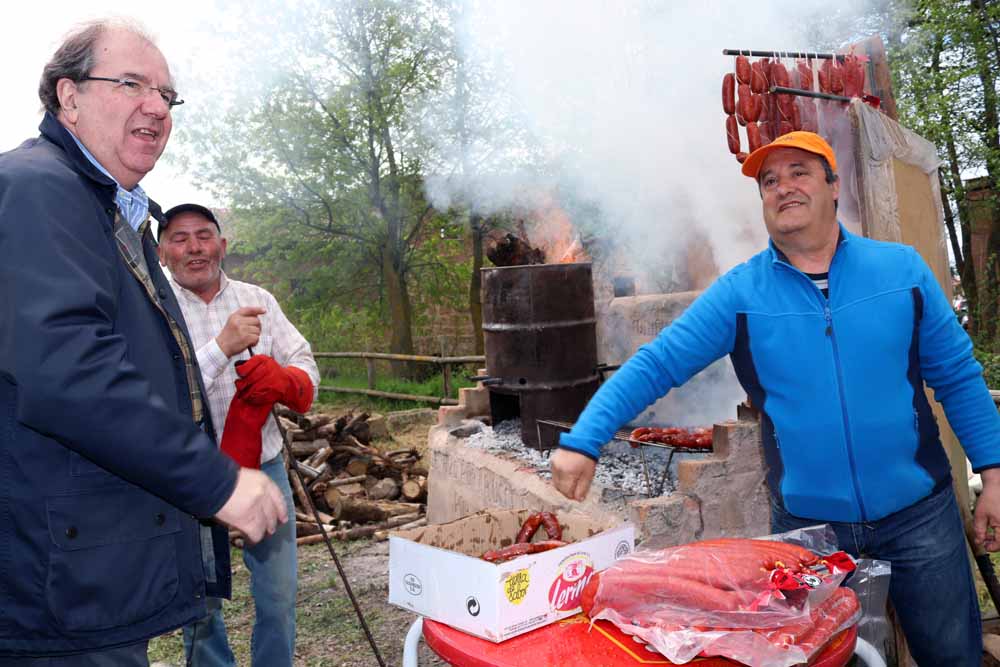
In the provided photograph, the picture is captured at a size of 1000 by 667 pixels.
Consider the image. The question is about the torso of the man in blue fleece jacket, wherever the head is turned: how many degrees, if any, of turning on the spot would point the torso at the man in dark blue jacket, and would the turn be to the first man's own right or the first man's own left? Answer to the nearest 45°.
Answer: approximately 45° to the first man's own right

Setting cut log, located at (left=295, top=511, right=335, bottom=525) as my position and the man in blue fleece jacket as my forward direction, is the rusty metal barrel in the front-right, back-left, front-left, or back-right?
front-left

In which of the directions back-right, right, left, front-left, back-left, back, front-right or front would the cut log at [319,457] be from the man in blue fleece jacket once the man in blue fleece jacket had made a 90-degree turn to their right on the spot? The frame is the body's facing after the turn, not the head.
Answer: front-right

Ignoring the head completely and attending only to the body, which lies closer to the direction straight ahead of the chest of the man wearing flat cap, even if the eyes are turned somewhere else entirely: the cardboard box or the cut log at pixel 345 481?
the cardboard box

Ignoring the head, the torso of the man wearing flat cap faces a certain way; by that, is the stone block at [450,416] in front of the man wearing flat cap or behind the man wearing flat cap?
behind

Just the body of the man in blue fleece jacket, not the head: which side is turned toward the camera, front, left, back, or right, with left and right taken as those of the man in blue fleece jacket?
front

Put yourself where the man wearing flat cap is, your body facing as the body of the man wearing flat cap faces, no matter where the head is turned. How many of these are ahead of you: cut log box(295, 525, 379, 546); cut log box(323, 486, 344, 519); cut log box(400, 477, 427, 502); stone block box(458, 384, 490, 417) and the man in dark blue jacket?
1

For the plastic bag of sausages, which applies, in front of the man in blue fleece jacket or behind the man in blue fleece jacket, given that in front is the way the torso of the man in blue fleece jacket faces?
in front

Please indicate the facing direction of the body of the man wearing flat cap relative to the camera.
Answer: toward the camera

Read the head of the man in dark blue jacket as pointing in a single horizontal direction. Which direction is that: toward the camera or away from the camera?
toward the camera

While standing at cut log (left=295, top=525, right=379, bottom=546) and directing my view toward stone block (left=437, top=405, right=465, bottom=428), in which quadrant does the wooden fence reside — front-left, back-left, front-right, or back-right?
front-left

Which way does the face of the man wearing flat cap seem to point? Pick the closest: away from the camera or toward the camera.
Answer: toward the camera

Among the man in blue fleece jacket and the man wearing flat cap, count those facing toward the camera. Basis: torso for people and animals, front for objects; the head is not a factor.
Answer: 2

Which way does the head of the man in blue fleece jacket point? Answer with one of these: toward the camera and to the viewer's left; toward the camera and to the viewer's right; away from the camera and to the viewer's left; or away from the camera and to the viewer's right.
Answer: toward the camera and to the viewer's left
